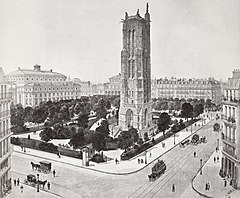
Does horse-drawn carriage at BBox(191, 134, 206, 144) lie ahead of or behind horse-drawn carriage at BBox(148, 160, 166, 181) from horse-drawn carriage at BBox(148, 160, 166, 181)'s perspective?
behind

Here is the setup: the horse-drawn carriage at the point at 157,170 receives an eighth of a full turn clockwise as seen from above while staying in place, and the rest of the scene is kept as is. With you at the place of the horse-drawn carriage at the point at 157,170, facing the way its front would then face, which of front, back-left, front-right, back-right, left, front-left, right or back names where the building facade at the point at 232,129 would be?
back

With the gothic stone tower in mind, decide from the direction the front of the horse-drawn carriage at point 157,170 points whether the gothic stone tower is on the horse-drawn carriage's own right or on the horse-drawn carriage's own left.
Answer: on the horse-drawn carriage's own right

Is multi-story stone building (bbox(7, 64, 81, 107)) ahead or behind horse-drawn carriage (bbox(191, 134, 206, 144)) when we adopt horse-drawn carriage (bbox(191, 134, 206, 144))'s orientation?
behind

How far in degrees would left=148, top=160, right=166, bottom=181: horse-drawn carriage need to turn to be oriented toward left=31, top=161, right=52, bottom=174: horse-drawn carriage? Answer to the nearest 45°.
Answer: approximately 45° to its right

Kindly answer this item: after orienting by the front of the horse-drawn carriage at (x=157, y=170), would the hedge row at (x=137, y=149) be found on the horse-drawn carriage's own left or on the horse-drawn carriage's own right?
on the horse-drawn carriage's own right
